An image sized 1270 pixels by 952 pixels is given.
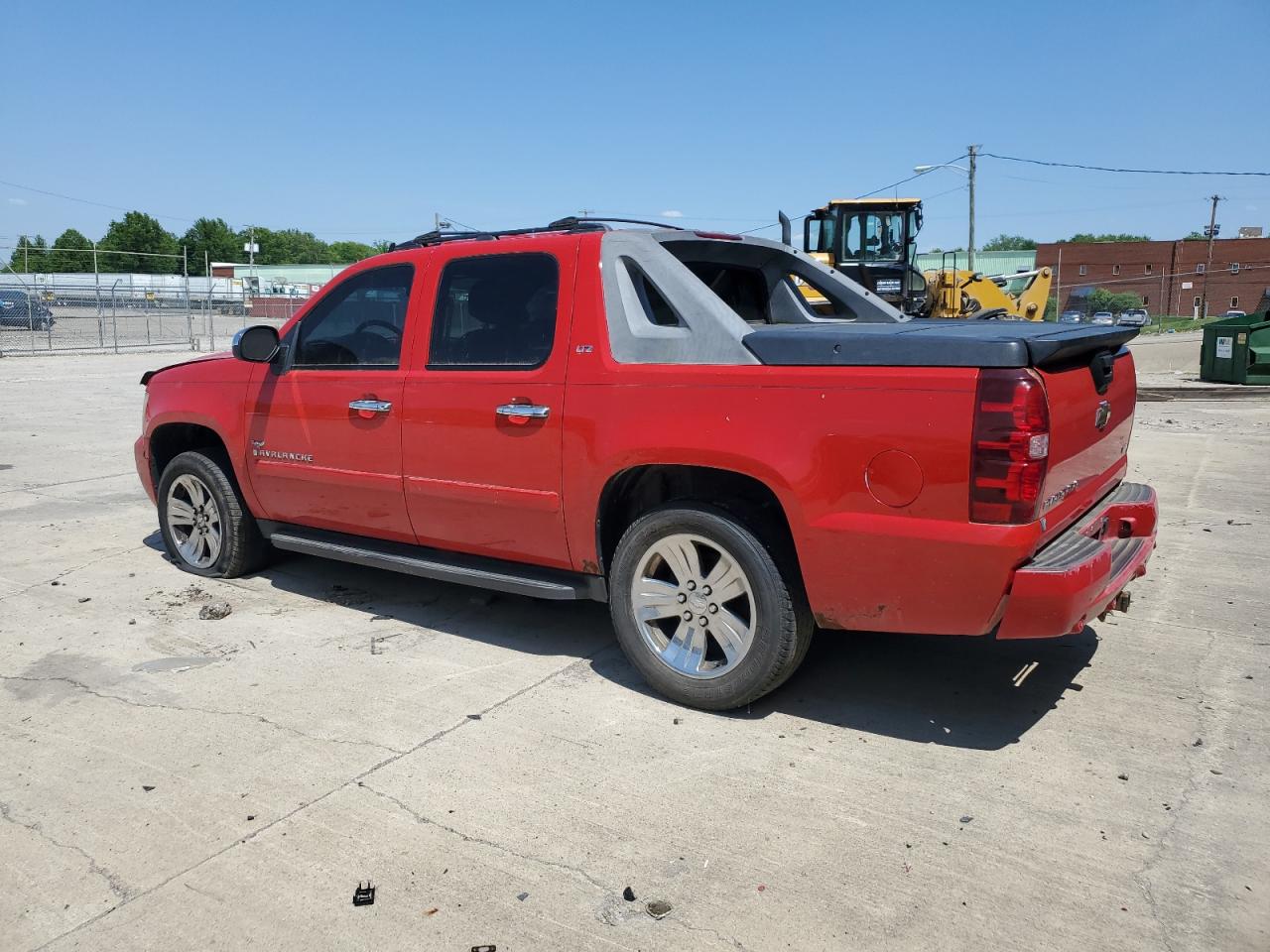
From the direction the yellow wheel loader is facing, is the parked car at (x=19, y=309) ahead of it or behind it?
behind

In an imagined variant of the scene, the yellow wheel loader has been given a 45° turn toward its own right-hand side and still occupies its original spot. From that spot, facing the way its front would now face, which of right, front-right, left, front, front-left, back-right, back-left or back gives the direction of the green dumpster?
front-left

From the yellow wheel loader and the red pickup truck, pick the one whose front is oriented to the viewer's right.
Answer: the yellow wheel loader

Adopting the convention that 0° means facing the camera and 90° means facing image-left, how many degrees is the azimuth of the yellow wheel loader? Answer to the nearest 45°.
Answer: approximately 270°

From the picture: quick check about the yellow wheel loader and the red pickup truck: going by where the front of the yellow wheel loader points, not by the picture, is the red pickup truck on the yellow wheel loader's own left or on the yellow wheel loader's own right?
on the yellow wheel loader's own right

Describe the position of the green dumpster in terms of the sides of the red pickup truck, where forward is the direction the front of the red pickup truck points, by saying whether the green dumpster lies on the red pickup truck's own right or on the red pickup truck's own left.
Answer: on the red pickup truck's own right

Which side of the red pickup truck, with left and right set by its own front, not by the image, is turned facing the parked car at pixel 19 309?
front

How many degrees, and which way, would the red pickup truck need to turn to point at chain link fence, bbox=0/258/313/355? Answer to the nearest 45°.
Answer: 0° — it already faces it

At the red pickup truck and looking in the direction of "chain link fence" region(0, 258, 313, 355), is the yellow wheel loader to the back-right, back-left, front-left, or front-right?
front-right

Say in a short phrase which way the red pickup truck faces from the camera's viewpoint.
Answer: facing away from the viewer and to the left of the viewer
